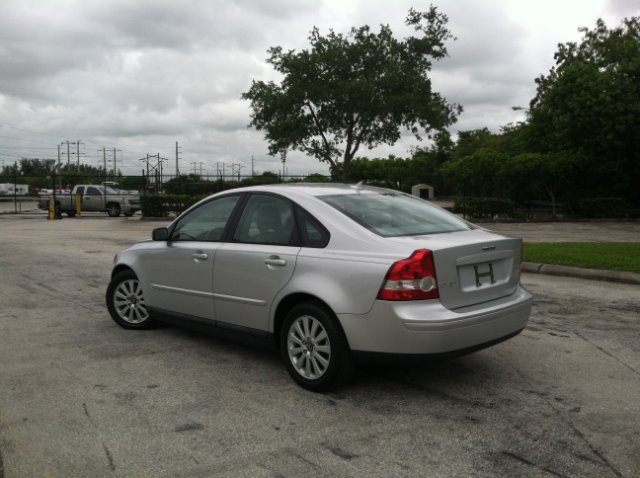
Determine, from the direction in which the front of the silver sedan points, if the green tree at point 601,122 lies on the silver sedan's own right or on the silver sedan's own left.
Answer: on the silver sedan's own right

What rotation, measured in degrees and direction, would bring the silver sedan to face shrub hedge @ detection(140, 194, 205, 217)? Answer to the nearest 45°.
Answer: approximately 45° to its right

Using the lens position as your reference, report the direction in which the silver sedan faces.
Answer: facing away from the viewer and to the left of the viewer

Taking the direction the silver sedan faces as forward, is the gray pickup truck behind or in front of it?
in front

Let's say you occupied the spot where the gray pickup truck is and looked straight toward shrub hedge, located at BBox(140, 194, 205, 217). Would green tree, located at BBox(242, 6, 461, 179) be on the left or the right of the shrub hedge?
left

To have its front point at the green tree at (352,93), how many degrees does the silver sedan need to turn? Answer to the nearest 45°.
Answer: approximately 45° to its right
